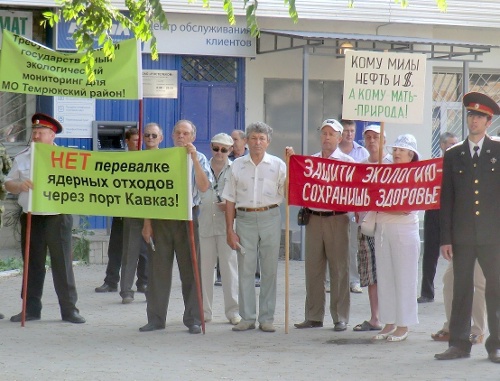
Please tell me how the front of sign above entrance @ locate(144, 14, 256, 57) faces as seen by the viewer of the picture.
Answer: facing the viewer

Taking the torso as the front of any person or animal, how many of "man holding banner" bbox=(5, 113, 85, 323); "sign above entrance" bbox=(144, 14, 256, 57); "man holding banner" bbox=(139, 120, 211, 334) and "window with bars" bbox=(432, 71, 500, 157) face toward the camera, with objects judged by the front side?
4

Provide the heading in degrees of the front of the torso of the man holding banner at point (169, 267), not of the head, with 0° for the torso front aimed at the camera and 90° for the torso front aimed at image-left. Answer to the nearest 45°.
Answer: approximately 0°

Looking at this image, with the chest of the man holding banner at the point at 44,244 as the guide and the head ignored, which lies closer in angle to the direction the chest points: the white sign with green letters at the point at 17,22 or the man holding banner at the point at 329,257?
the man holding banner

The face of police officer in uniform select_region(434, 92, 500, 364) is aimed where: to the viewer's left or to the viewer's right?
to the viewer's left

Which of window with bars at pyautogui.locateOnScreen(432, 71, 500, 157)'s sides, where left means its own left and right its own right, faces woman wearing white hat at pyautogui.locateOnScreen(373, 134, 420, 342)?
front

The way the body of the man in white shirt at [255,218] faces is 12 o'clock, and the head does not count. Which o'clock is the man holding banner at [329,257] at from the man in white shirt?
The man holding banner is roughly at 9 o'clock from the man in white shirt.

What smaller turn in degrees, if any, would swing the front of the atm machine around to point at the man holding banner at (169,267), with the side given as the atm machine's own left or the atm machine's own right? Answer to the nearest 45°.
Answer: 0° — it already faces them

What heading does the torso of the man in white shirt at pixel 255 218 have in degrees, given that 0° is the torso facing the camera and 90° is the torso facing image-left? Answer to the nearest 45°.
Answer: approximately 0°

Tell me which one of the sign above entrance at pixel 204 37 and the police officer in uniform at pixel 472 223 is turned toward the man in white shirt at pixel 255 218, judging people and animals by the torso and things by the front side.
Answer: the sign above entrance
